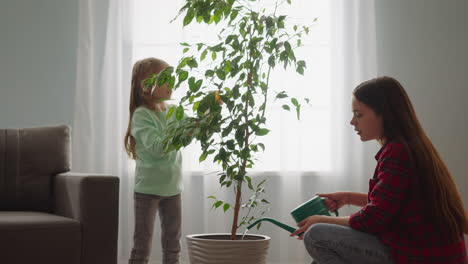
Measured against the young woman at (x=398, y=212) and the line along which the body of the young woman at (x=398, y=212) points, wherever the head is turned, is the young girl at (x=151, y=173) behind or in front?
in front

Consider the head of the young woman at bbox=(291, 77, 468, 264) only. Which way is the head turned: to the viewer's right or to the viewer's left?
to the viewer's left

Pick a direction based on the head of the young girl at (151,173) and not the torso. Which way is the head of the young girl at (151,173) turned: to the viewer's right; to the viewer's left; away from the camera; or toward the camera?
to the viewer's right

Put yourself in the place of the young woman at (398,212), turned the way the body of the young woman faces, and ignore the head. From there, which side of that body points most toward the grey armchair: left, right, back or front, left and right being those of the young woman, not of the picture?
front

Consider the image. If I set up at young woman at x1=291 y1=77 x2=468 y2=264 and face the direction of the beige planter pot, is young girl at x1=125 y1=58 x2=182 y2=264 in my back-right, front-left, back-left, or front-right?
front-right

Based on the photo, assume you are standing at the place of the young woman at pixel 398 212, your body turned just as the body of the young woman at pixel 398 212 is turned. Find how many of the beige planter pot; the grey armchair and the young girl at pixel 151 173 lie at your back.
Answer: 0

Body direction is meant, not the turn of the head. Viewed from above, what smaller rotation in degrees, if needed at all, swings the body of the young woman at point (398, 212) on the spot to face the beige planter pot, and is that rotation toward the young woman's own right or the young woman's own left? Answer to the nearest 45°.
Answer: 0° — they already face it

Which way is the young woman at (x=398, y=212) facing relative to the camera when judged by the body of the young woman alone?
to the viewer's left

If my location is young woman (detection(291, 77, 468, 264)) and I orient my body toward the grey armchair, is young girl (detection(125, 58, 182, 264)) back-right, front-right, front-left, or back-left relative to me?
front-right
